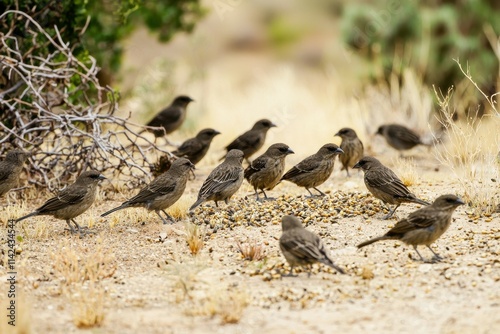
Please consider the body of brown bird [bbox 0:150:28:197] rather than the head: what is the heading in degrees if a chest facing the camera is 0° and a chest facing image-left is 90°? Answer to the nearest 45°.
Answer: approximately 270°

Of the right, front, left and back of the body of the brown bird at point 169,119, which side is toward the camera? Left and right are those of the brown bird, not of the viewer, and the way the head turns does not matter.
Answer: right

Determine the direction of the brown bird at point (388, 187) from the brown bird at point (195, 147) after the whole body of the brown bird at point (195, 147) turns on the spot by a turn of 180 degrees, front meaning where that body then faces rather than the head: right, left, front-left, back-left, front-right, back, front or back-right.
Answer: back-left

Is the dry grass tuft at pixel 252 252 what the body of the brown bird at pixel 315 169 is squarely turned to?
no

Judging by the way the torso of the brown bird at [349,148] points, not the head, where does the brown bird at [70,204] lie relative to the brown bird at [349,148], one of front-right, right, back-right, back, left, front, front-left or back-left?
front

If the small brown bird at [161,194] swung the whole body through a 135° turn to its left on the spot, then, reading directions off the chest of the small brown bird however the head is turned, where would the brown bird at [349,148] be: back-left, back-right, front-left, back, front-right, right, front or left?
right

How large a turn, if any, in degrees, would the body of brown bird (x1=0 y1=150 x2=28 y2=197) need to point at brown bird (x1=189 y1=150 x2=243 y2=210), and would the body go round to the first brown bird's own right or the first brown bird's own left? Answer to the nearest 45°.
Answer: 0° — it already faces it

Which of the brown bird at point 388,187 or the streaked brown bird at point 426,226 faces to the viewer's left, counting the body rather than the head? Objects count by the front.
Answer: the brown bird

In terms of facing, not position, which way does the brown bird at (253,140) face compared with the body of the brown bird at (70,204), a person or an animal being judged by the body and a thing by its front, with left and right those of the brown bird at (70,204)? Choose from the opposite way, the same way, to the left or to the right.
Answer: the same way

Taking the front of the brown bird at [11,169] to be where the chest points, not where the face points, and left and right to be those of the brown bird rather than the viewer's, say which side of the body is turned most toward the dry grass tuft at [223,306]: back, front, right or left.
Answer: right

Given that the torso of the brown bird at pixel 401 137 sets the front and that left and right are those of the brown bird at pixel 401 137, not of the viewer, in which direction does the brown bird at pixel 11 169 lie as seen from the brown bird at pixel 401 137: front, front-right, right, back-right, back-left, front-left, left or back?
front-left

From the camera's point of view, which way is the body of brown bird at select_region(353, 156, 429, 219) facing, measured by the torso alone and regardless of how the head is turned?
to the viewer's left

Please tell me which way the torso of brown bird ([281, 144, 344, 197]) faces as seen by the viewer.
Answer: to the viewer's right

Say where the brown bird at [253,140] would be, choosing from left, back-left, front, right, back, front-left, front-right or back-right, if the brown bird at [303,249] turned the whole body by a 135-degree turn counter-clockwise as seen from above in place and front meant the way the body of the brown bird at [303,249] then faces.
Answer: back

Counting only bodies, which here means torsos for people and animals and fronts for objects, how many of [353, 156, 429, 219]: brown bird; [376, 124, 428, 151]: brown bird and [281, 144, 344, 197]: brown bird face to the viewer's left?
2

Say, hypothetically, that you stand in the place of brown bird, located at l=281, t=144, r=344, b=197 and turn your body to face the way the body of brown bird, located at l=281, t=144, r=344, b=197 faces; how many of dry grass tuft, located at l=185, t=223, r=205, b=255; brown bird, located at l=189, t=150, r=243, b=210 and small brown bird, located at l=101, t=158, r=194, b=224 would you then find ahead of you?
0

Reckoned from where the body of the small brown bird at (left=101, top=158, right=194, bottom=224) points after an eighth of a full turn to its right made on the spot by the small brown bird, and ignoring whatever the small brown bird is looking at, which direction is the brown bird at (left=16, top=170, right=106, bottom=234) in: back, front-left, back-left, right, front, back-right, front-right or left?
back-right

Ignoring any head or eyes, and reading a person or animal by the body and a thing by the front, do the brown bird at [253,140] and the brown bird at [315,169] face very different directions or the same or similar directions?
same or similar directions

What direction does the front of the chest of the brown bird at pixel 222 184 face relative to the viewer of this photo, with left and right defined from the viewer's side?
facing away from the viewer and to the right of the viewer

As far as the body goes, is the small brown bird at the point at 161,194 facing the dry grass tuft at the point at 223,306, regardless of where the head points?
no

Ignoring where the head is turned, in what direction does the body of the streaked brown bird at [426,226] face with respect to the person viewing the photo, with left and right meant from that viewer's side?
facing to the right of the viewer

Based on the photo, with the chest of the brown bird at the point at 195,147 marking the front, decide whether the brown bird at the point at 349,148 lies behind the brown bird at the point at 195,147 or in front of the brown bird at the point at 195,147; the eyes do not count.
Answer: in front

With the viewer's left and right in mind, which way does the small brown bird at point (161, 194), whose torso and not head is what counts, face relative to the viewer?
facing to the right of the viewer
